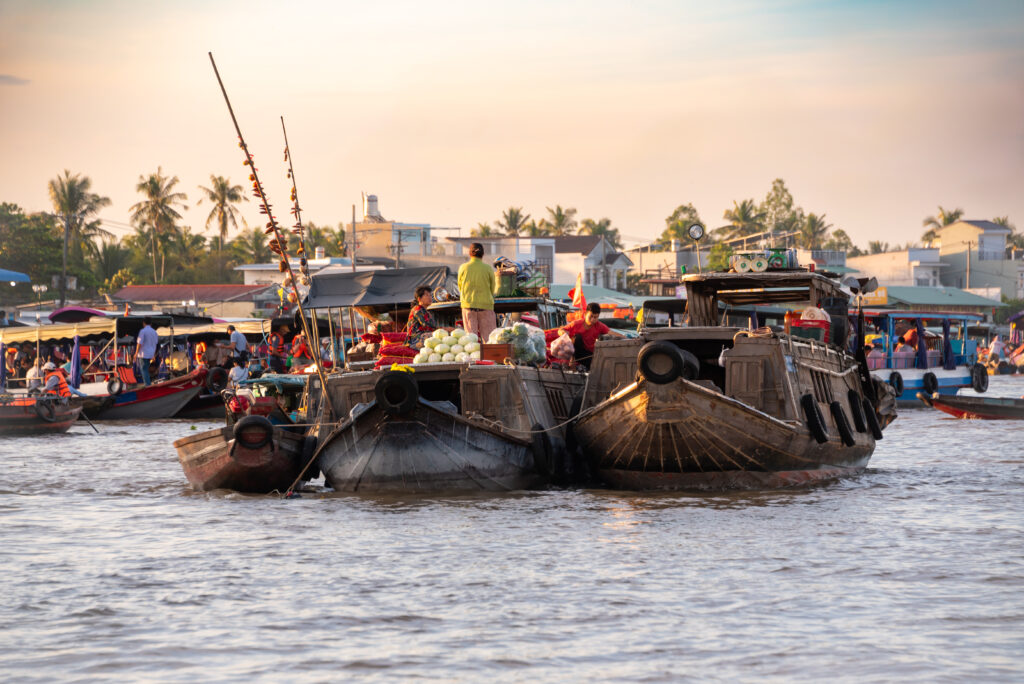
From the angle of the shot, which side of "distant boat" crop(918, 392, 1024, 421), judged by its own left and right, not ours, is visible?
left

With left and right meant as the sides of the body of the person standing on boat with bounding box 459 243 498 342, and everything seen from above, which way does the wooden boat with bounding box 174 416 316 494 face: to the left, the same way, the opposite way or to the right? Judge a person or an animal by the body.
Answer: the opposite way

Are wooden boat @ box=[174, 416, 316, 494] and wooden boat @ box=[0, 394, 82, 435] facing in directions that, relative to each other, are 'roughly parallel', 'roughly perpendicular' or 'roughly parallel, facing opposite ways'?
roughly perpendicular

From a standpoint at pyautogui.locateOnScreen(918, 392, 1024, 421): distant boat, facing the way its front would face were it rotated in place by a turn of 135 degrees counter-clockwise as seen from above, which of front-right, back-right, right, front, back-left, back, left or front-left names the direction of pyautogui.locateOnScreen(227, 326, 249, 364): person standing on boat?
back-right

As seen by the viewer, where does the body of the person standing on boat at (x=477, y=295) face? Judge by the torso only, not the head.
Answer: away from the camera

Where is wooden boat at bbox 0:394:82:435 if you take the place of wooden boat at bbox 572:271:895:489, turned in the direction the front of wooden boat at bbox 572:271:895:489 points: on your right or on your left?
on your right

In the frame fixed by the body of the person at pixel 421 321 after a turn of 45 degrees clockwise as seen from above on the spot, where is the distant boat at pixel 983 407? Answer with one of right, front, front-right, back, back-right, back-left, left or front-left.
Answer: left

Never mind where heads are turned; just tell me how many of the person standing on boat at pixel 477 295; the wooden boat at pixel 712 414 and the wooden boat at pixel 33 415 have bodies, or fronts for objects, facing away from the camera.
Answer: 1

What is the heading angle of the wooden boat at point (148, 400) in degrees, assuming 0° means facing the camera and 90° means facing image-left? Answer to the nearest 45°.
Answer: approximately 270°

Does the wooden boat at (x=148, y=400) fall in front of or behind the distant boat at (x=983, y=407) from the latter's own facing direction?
in front
